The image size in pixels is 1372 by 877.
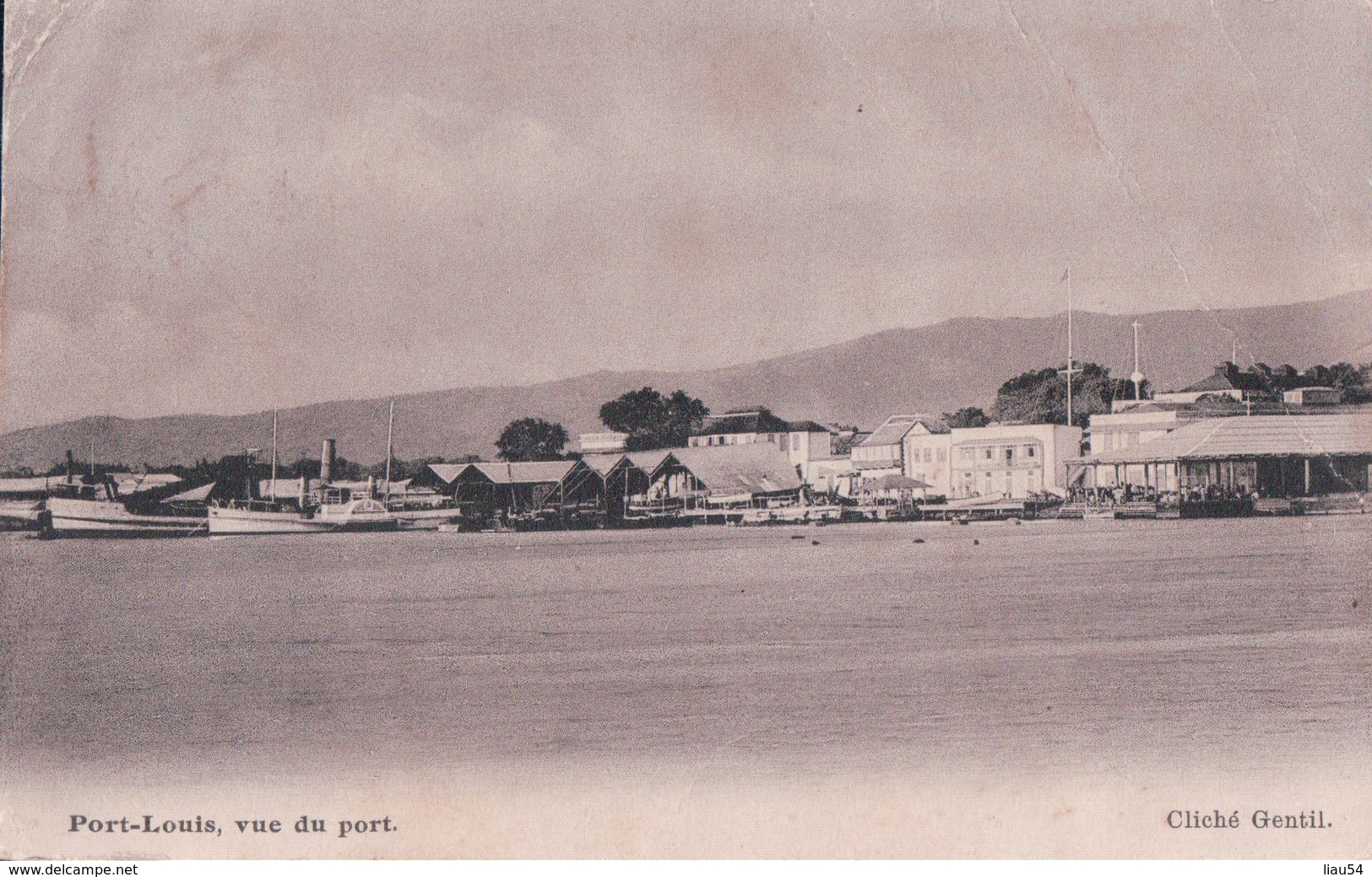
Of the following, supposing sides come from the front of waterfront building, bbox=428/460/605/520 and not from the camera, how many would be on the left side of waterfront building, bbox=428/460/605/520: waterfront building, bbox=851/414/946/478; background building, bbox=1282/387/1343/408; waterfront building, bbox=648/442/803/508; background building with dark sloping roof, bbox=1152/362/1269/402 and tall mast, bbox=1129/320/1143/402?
5

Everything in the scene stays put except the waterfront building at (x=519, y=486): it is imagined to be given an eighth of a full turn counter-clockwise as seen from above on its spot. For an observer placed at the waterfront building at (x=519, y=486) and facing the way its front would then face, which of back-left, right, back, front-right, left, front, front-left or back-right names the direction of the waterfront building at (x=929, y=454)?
front-left

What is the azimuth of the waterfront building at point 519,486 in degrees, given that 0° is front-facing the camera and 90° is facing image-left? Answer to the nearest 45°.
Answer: approximately 0°

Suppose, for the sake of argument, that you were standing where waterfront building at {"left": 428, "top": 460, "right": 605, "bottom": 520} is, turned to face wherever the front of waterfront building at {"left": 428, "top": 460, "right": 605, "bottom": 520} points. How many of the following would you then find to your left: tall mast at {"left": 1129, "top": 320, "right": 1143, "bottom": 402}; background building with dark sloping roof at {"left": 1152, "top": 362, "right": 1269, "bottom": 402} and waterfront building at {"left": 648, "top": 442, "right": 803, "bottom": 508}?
3

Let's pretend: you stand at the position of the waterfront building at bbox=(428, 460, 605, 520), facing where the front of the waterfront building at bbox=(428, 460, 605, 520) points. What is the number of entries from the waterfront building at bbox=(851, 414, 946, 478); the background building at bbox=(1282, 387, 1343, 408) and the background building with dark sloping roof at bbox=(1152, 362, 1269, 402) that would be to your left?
3
